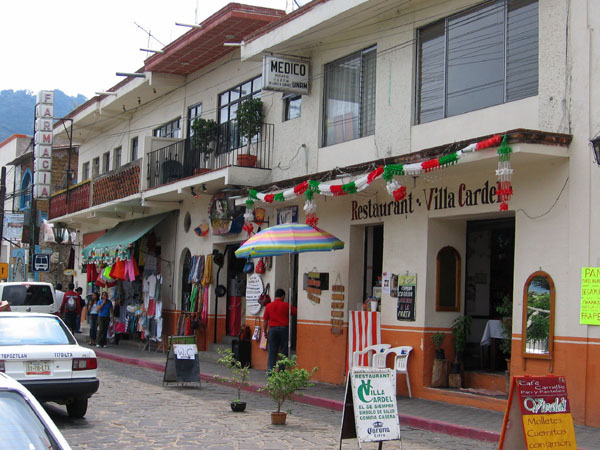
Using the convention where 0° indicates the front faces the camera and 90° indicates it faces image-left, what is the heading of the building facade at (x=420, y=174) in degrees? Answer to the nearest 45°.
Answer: approximately 45°

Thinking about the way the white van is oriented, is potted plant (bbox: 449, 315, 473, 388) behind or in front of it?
behind

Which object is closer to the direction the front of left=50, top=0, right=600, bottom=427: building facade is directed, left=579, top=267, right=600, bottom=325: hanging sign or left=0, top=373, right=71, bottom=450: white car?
the white car

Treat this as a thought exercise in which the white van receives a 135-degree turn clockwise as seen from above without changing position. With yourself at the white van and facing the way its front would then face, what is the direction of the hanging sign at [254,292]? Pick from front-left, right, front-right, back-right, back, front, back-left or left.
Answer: front

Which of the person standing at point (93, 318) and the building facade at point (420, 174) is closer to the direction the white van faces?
the person standing

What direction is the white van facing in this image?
away from the camera

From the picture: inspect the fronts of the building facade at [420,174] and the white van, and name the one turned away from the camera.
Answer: the white van
